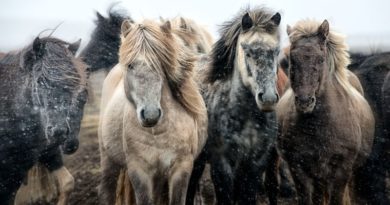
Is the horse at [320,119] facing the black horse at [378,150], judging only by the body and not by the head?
no

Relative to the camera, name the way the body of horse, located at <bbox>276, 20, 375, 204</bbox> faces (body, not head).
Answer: toward the camera

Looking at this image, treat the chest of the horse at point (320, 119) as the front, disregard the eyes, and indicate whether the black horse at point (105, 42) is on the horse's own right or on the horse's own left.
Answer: on the horse's own right

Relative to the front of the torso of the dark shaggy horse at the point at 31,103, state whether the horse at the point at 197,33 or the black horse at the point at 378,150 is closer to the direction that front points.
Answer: the black horse

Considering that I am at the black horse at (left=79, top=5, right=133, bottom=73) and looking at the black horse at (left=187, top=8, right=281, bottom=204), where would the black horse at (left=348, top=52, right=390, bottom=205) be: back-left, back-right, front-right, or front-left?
front-left

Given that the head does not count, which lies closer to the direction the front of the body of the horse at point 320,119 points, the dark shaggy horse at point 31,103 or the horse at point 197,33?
the dark shaggy horse

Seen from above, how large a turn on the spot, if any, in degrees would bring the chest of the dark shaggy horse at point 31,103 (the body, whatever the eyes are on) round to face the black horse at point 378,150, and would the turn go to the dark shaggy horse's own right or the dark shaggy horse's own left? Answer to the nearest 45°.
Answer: approximately 45° to the dark shaggy horse's own left

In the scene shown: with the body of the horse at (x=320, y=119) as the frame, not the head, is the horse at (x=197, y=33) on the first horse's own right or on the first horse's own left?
on the first horse's own right

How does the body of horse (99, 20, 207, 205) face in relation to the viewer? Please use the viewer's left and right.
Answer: facing the viewer

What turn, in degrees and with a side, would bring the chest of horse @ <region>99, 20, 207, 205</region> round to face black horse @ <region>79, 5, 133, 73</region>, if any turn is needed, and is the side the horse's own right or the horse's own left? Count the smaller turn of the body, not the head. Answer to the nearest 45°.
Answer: approximately 180°

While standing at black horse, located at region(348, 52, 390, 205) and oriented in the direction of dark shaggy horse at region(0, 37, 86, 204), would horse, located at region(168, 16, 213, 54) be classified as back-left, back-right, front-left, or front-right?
front-right

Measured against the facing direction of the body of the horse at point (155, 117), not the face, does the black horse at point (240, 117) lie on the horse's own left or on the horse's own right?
on the horse's own left

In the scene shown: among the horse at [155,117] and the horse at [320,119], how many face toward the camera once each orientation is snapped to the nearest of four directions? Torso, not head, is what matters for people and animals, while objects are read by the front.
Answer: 2

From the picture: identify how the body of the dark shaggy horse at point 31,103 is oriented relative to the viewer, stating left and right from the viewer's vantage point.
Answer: facing the viewer and to the right of the viewer
